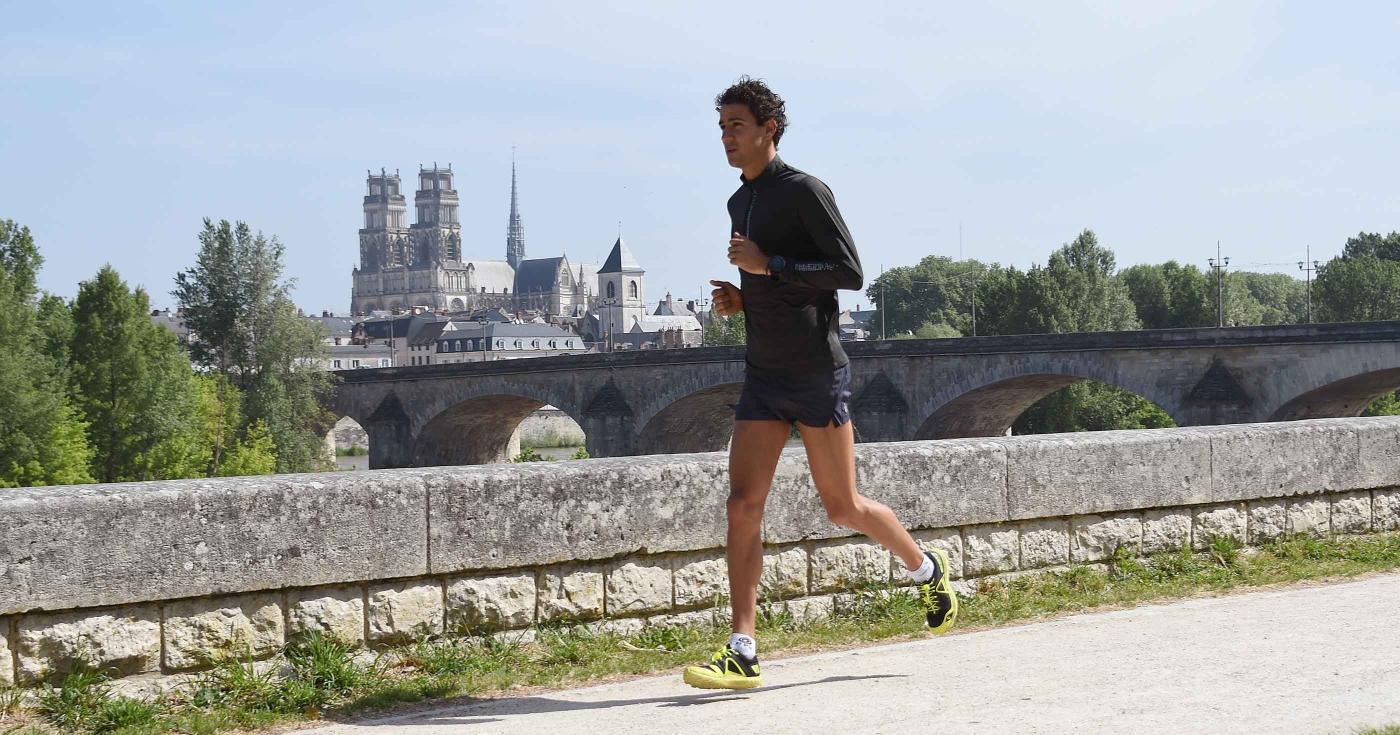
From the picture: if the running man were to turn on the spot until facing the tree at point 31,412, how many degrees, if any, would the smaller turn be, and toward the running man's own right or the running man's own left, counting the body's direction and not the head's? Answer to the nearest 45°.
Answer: approximately 90° to the running man's own right

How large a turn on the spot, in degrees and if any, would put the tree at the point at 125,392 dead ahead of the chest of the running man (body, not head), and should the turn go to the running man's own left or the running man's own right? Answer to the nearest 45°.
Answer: approximately 90° to the running man's own right

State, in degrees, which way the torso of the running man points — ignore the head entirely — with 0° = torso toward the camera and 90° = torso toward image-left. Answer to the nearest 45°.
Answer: approximately 45°

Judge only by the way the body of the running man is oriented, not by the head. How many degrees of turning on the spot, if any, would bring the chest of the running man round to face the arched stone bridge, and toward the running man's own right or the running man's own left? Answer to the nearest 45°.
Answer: approximately 135° to the running man's own right
